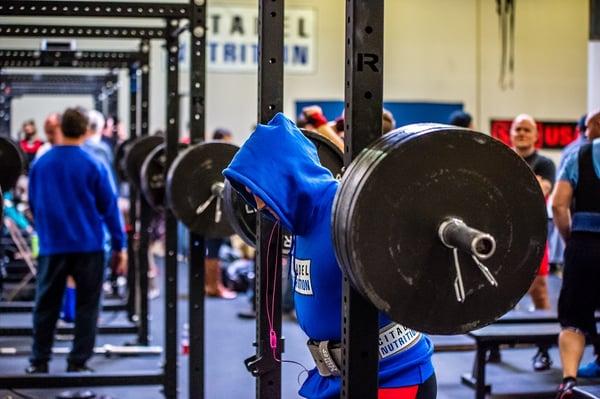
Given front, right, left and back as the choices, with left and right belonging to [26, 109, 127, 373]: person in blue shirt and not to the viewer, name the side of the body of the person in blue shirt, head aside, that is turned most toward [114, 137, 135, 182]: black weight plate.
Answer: front

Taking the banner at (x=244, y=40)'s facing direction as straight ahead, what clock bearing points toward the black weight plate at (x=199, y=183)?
The black weight plate is roughly at 12 o'clock from the banner.

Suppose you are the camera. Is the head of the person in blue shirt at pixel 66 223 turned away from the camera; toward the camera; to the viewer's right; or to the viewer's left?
away from the camera

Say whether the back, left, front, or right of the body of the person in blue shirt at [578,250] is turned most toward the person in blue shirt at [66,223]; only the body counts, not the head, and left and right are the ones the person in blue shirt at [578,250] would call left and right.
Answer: left

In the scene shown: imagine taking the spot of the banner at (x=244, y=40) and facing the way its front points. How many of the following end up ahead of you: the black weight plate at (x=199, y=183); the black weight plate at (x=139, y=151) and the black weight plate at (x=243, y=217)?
3

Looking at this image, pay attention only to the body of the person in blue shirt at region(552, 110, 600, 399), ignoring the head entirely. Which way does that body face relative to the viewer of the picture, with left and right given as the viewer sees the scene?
facing away from the viewer

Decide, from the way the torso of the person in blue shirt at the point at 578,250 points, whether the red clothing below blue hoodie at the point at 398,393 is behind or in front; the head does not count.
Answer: behind

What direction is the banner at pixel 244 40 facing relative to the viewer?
toward the camera

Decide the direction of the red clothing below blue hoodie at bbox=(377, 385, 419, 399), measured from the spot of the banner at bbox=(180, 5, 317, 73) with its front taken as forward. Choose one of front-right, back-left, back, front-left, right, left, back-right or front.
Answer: front

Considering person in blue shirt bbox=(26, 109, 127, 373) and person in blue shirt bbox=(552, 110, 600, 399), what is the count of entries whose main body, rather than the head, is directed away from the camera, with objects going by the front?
2

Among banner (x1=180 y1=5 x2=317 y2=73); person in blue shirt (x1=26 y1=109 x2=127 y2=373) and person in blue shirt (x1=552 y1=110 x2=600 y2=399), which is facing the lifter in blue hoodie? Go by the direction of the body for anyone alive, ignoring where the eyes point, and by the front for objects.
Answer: the banner

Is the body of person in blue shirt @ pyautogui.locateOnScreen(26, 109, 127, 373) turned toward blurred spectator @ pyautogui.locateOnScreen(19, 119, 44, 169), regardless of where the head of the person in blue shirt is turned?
yes

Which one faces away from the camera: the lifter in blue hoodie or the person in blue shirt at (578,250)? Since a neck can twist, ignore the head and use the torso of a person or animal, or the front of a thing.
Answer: the person in blue shirt

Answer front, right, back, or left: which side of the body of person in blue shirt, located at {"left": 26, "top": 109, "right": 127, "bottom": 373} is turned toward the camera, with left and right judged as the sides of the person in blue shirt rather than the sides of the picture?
back

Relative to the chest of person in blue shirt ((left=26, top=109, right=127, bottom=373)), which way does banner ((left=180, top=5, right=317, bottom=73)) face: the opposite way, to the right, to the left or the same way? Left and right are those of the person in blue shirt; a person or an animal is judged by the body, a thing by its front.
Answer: the opposite way
